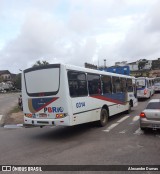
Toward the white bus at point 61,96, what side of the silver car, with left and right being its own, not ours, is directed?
left

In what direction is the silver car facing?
away from the camera
